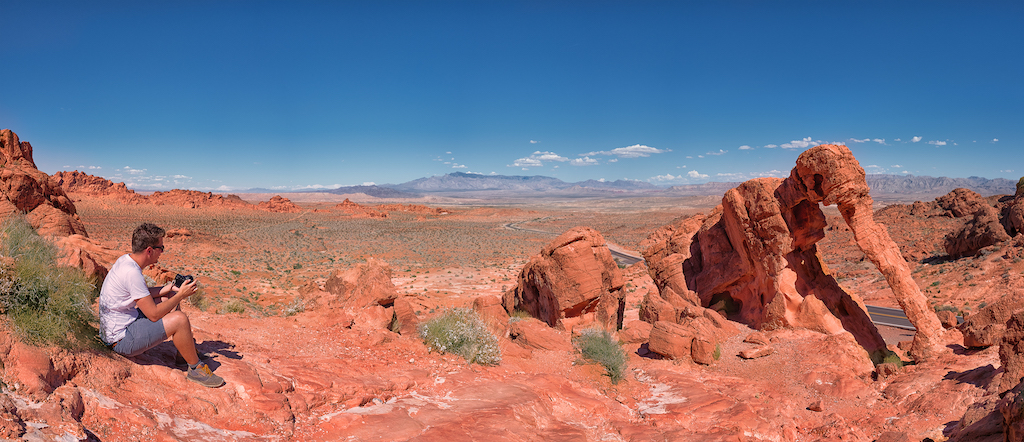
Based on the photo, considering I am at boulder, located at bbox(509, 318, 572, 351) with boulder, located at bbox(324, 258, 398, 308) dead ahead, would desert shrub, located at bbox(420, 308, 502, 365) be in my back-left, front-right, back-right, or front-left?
front-left

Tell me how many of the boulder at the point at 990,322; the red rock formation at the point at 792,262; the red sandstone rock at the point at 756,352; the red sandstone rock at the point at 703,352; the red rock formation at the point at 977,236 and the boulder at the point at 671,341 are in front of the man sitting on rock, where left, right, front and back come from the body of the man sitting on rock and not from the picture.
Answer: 6

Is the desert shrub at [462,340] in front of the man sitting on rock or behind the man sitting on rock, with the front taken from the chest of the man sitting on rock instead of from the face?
in front

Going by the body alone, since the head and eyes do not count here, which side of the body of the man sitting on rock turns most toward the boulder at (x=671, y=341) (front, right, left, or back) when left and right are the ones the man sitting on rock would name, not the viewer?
front

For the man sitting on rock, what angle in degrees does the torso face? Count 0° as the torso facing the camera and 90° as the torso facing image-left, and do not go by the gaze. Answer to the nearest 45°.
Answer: approximately 270°

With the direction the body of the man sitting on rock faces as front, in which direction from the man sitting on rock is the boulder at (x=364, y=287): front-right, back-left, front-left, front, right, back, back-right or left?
front-left

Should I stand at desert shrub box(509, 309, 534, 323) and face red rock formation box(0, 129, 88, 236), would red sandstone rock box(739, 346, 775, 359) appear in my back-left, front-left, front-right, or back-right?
back-left

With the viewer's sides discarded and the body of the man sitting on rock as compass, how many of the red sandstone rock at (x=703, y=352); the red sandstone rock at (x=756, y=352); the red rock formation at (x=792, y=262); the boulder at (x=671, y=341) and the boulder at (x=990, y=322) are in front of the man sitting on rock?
5

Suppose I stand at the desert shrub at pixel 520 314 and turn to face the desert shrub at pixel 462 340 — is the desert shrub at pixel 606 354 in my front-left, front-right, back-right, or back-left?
front-left

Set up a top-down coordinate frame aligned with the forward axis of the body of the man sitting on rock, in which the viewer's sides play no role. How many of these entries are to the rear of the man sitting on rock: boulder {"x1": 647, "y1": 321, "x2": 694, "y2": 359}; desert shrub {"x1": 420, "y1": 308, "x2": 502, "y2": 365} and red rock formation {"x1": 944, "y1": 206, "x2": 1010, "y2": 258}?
0

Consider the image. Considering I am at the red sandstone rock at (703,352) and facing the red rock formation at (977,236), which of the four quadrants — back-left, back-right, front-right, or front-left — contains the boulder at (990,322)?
front-right

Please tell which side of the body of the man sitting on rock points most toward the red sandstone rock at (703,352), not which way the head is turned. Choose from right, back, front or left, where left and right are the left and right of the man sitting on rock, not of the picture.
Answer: front

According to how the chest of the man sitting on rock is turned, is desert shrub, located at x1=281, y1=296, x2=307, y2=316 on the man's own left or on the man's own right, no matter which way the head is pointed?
on the man's own left

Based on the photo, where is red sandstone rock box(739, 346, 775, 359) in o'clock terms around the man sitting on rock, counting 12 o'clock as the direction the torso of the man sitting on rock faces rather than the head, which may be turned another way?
The red sandstone rock is roughly at 12 o'clock from the man sitting on rock.

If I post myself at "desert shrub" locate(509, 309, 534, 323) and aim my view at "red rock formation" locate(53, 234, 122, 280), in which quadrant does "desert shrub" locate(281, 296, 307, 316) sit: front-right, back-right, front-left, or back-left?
front-left

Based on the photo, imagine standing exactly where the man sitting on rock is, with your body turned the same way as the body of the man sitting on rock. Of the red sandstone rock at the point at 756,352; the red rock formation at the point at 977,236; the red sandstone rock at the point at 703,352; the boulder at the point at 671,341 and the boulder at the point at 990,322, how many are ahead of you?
5

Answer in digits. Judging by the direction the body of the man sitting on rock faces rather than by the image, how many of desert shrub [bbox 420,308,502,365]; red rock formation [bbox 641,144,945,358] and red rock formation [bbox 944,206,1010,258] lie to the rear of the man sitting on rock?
0

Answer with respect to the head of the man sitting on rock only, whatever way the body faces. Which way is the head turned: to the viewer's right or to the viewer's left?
to the viewer's right
